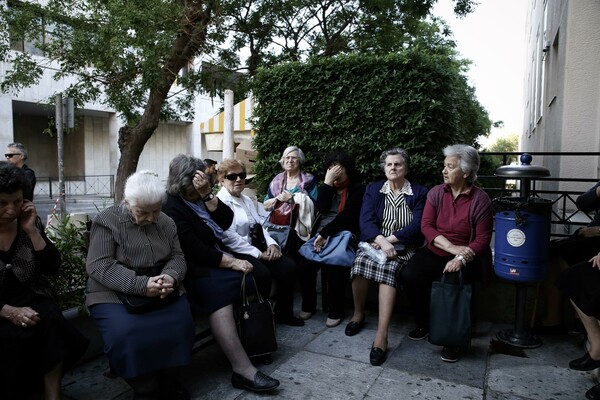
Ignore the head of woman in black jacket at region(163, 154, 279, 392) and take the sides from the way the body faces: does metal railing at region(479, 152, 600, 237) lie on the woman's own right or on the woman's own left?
on the woman's own left

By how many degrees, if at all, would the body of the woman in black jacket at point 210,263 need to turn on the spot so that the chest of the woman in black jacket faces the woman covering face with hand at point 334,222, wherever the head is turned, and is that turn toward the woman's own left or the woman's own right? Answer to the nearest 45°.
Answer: approximately 90° to the woman's own left

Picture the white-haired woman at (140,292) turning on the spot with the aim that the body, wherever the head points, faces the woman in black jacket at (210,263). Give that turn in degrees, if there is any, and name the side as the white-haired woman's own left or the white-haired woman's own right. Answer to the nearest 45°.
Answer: approximately 90° to the white-haired woman's own left

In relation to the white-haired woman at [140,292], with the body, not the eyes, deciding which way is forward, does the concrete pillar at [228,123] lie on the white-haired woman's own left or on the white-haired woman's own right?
on the white-haired woman's own left

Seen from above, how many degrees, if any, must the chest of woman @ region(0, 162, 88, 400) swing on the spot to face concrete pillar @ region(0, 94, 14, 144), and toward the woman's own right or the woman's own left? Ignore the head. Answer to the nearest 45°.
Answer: approximately 180°

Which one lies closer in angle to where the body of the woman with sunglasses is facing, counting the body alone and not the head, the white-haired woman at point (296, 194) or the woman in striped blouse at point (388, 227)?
the woman in striped blouse

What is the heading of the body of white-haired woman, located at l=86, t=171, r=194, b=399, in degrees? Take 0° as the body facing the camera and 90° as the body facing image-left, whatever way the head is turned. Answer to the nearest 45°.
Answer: approximately 315°

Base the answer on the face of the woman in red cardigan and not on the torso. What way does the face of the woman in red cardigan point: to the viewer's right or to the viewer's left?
to the viewer's left

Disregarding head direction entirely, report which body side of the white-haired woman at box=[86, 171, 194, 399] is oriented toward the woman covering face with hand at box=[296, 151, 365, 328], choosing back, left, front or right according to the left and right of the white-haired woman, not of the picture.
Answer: left
